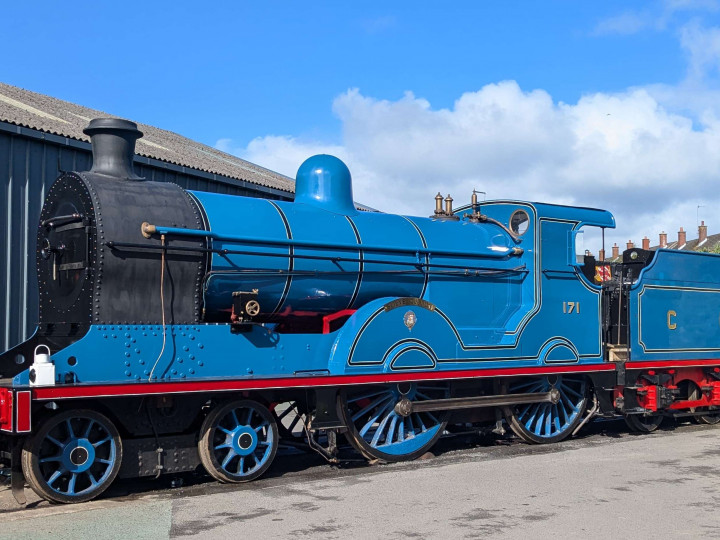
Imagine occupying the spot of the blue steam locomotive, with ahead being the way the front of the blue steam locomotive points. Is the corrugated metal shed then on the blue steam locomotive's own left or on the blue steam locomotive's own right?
on the blue steam locomotive's own right

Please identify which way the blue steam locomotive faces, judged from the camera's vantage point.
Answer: facing the viewer and to the left of the viewer
